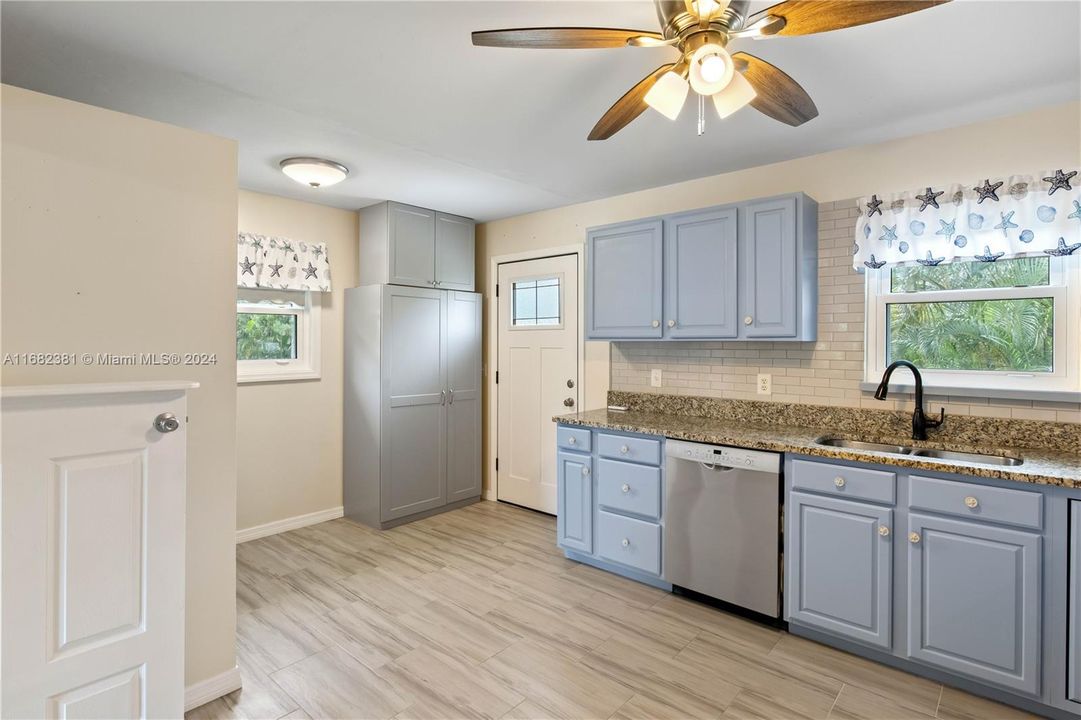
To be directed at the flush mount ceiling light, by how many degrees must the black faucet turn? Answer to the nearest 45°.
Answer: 0° — it already faces it

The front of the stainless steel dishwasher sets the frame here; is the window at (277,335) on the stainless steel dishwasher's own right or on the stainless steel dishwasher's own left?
on the stainless steel dishwasher's own right

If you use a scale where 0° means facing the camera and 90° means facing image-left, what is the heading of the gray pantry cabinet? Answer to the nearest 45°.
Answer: approximately 315°

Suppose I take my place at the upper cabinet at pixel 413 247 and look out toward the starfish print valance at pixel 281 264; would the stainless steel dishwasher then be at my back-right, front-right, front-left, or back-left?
back-left

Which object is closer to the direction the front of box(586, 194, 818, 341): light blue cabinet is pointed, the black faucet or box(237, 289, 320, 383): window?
the window

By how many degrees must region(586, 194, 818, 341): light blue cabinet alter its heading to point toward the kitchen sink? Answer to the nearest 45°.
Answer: approximately 135° to its left

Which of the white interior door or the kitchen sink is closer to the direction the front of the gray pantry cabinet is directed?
the kitchen sink

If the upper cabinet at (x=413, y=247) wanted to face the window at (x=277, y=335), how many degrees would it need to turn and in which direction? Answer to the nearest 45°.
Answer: approximately 135° to its right

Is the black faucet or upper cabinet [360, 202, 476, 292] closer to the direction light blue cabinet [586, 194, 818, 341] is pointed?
the upper cabinet

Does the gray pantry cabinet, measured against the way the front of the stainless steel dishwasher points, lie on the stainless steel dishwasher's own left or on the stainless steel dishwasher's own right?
on the stainless steel dishwasher's own right
